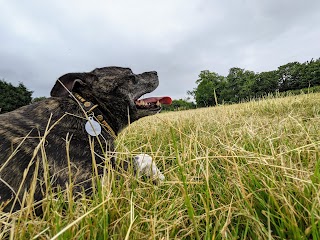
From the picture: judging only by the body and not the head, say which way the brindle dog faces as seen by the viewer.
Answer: to the viewer's right

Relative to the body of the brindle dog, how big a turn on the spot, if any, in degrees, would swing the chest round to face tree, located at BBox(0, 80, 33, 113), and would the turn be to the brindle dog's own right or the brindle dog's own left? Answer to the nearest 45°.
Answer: approximately 90° to the brindle dog's own left
